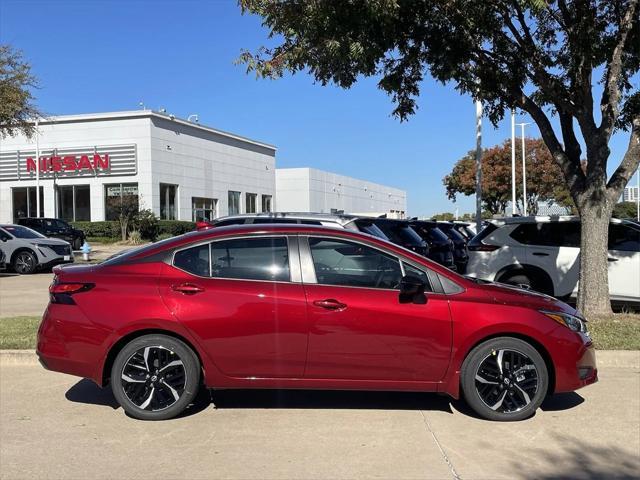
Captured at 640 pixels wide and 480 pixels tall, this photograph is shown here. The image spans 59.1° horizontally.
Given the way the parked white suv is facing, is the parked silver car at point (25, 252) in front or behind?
behind

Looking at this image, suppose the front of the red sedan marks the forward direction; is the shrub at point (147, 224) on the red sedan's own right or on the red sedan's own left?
on the red sedan's own left

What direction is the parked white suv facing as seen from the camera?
to the viewer's right

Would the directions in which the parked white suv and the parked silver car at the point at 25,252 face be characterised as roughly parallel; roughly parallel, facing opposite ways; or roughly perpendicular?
roughly parallel

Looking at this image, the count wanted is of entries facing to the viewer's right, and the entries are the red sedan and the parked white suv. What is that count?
2

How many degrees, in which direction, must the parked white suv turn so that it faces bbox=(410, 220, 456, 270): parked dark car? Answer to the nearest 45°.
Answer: approximately 135° to its left

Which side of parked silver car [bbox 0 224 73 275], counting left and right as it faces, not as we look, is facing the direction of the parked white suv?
front

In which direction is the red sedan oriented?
to the viewer's right

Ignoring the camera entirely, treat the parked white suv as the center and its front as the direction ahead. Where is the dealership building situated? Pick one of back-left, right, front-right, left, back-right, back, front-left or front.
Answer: back-left

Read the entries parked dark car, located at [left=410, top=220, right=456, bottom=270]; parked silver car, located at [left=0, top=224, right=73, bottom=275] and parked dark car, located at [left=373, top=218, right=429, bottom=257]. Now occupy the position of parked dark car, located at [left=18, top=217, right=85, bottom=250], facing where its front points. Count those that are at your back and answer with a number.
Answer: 0

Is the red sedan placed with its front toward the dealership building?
no

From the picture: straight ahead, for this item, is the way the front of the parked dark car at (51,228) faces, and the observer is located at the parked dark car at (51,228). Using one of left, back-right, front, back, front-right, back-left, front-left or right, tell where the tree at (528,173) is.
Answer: front-left

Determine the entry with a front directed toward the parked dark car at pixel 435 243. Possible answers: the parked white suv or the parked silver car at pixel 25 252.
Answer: the parked silver car

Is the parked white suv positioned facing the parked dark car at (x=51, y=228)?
no

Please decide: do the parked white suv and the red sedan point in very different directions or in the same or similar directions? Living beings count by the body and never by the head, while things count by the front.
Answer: same or similar directions

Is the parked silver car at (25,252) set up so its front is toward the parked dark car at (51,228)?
no

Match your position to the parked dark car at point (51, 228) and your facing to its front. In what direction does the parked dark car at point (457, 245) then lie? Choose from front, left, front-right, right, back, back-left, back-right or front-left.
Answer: front

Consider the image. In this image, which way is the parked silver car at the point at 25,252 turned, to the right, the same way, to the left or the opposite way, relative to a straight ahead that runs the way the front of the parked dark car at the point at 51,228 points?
the same way
